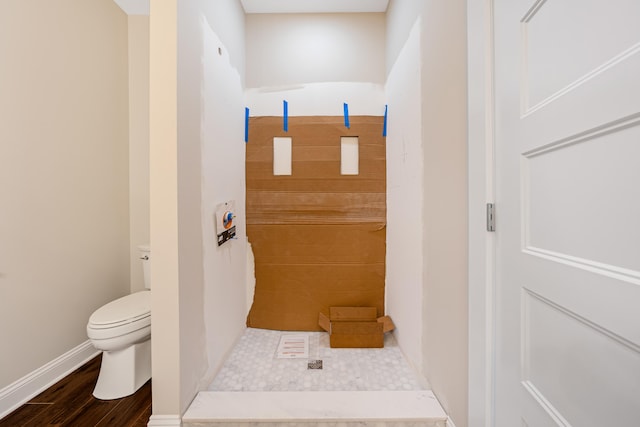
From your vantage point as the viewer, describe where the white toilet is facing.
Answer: facing the viewer and to the left of the viewer

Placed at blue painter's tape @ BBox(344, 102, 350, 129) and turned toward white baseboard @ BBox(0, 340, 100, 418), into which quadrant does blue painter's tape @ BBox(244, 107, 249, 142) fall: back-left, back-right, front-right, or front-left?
front-right

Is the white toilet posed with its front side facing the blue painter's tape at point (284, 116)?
no

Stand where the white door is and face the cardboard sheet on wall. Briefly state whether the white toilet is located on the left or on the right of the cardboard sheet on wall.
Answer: left

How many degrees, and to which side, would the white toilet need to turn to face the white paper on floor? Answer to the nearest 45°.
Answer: approximately 135° to its left

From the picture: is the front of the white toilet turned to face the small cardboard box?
no

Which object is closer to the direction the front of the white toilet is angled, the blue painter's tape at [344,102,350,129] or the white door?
the white door

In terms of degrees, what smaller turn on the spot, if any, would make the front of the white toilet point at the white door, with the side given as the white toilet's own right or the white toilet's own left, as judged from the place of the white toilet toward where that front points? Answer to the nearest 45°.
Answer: approximately 90° to the white toilet's own left

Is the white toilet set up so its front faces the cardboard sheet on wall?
no
